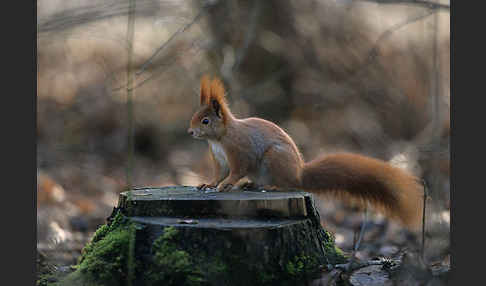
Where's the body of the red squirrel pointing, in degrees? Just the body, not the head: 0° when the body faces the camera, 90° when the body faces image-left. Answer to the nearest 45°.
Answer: approximately 90°
